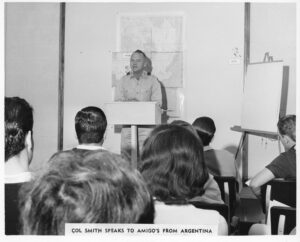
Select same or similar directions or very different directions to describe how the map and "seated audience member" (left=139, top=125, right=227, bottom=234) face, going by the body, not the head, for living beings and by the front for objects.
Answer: very different directions

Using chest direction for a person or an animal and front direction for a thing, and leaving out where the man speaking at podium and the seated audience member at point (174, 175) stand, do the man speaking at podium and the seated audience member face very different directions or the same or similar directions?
very different directions

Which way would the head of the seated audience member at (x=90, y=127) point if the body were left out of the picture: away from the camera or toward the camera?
away from the camera

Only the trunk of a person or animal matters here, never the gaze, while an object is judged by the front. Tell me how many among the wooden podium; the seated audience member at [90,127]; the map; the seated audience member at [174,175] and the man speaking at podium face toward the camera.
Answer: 3

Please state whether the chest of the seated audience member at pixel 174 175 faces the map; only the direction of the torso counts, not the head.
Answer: yes

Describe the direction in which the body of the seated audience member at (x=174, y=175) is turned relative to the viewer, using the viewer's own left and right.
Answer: facing away from the viewer
